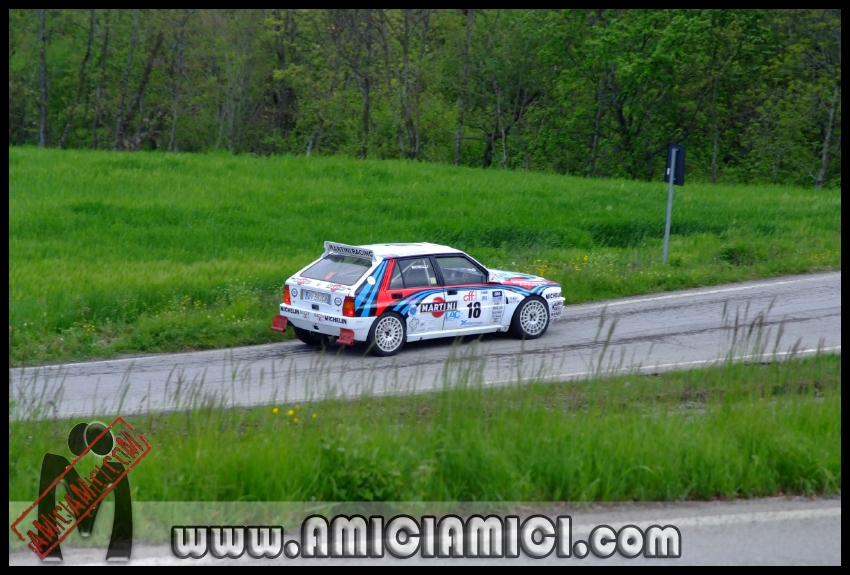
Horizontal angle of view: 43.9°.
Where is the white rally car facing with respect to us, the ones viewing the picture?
facing away from the viewer and to the right of the viewer
